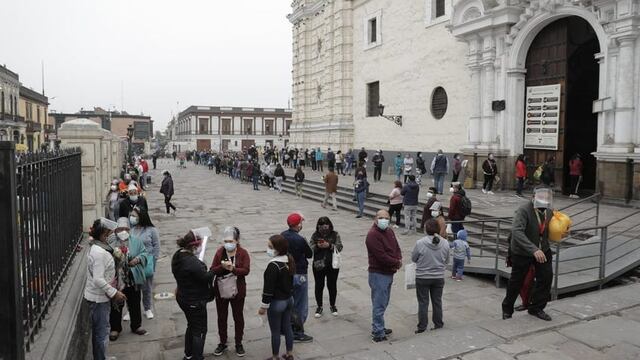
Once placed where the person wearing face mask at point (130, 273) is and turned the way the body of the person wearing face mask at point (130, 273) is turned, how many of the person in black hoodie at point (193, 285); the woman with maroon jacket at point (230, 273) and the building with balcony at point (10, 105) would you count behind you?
1

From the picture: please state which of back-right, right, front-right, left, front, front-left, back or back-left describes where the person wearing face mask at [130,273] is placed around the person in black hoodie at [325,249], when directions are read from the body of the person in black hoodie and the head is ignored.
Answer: right

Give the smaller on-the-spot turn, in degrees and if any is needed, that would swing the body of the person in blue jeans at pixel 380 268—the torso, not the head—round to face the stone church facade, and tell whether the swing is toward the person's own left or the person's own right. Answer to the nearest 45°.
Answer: approximately 135° to the person's own left

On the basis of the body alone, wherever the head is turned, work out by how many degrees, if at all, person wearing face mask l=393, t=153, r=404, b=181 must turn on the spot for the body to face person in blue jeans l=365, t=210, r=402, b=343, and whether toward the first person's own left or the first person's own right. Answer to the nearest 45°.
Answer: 0° — they already face them

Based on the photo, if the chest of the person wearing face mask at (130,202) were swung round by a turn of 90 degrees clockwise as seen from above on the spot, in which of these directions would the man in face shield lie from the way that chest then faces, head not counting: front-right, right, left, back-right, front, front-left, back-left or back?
back-left

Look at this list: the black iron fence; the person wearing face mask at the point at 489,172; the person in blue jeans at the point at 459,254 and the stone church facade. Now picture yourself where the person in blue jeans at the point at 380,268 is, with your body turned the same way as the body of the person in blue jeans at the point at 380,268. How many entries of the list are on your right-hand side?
1

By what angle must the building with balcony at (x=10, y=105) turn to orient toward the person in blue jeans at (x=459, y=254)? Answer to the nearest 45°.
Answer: approximately 45° to its right
